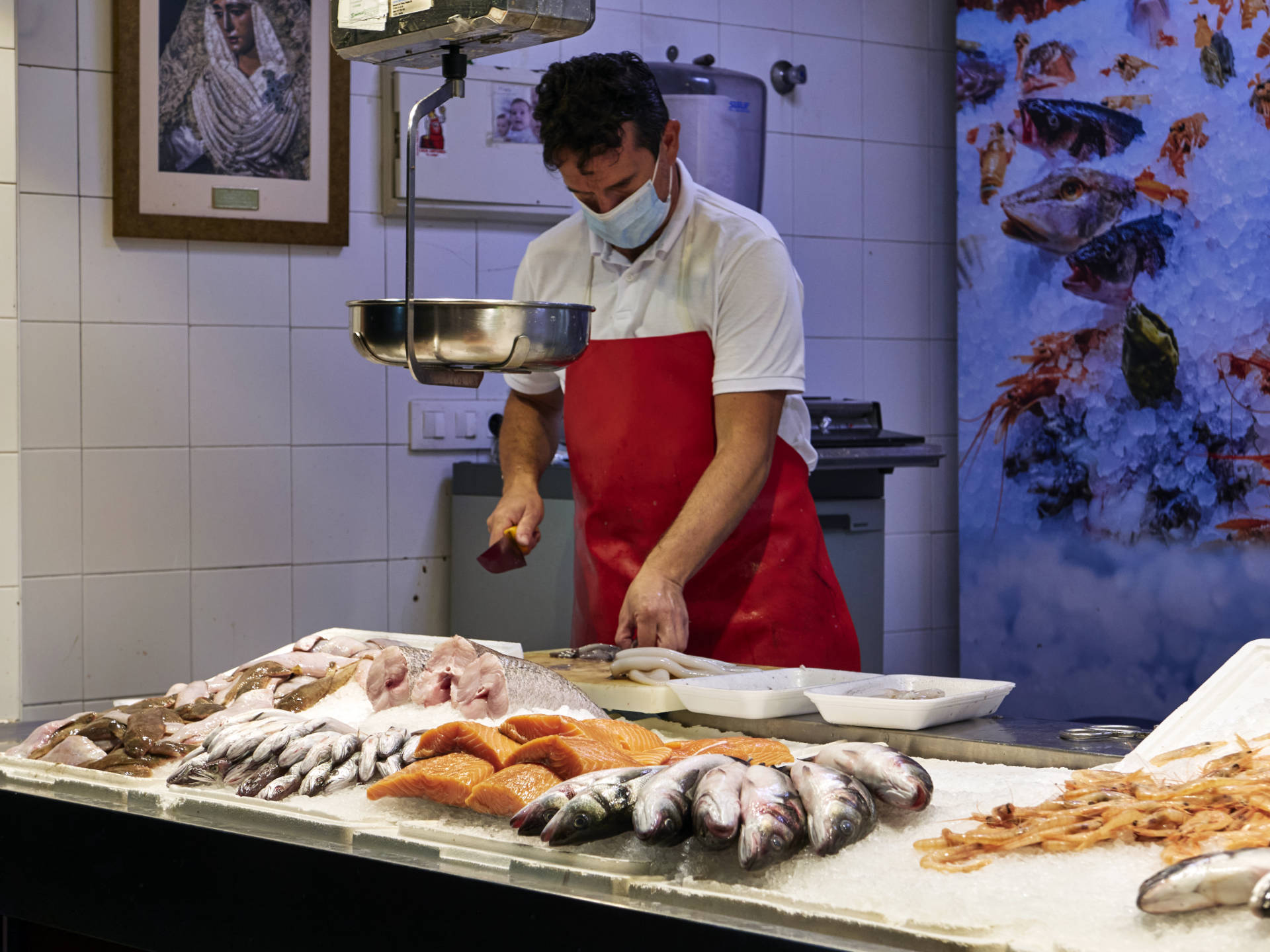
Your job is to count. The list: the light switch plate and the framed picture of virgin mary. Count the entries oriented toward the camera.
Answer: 2

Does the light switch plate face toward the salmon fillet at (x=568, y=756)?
yes

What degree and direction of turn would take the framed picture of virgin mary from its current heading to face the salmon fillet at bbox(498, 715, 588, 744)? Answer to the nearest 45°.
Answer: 0° — it already faces it

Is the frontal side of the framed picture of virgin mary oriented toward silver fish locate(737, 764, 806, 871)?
yes

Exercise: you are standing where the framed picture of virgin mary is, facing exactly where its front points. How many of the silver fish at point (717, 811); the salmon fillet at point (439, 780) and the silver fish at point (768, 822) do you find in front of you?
3

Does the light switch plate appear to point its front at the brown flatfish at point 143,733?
yes

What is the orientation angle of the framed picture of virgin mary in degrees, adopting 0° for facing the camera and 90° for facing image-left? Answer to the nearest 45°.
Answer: approximately 0°

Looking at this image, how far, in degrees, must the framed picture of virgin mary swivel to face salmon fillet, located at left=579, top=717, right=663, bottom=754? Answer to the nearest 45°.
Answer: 0° — it already faces it

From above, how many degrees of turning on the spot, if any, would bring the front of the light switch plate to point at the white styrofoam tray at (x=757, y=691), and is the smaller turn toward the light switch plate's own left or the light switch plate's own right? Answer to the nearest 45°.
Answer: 0° — it already faces it
